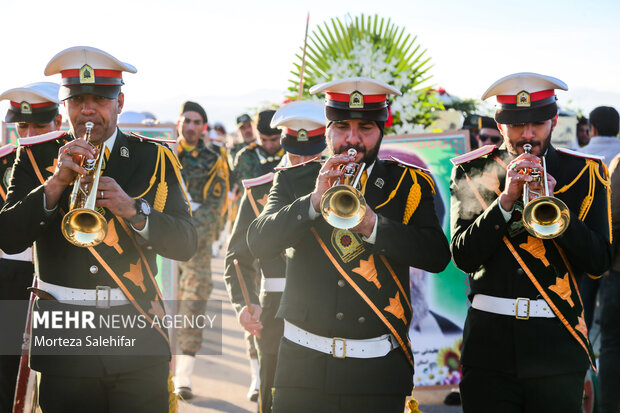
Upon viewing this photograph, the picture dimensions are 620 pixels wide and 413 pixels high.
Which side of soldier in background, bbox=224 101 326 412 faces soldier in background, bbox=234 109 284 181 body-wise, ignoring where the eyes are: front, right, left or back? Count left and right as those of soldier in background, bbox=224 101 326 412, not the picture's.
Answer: back

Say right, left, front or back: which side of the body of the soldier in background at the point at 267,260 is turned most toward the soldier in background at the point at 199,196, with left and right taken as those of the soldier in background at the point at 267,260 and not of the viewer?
back

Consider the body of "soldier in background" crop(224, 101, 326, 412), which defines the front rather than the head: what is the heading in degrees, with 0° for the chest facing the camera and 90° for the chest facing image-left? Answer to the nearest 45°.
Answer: approximately 0°

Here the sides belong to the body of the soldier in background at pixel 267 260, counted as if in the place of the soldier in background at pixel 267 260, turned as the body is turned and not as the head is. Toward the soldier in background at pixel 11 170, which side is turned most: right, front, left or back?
right

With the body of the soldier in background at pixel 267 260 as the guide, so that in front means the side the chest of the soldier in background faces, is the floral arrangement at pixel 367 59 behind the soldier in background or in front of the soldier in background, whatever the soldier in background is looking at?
behind

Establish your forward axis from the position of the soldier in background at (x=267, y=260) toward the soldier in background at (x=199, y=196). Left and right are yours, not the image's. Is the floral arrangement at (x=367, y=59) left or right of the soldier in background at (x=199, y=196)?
right
